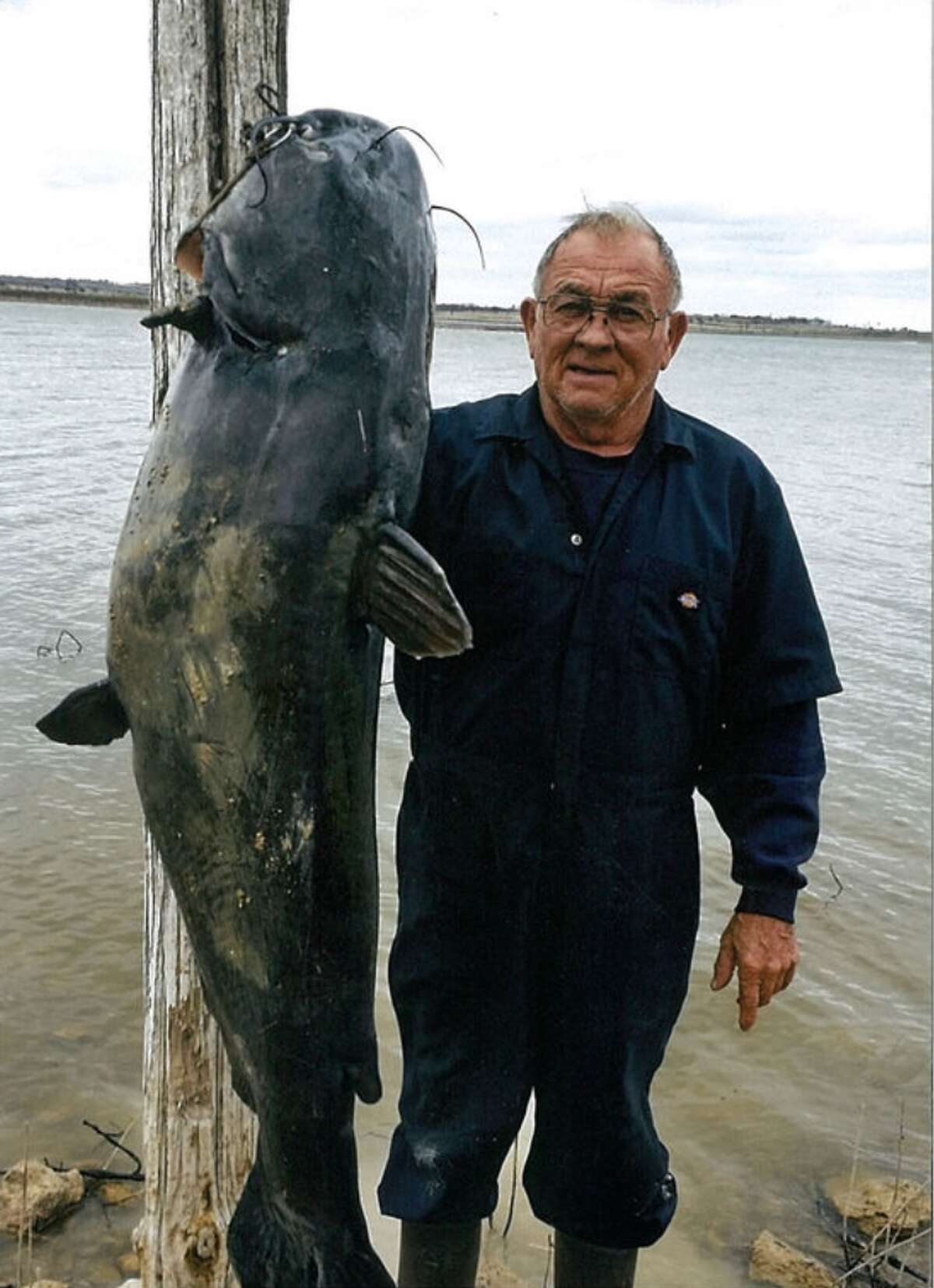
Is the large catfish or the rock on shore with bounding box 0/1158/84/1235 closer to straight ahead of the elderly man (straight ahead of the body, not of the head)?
the large catfish

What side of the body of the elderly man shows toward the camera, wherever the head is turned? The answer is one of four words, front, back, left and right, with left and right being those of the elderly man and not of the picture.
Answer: front

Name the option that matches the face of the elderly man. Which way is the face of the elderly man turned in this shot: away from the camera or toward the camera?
toward the camera
